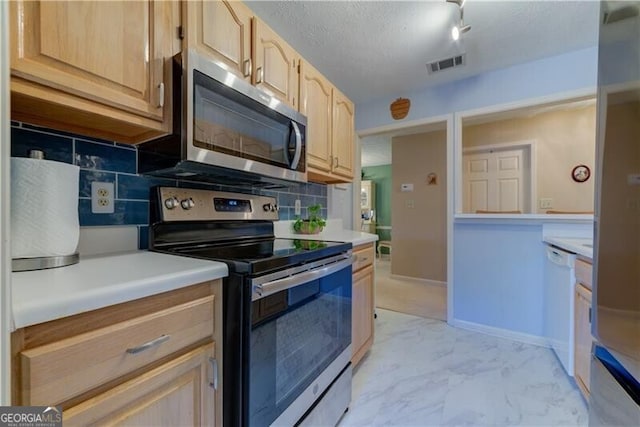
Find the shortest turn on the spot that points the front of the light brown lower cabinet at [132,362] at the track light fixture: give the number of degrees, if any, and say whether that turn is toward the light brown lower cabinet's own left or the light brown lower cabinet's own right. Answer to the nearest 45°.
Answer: approximately 45° to the light brown lower cabinet's own left

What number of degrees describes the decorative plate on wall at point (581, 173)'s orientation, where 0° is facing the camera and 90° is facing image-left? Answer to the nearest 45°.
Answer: approximately 0°

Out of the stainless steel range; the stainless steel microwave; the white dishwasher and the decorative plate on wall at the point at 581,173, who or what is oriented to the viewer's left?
the white dishwasher

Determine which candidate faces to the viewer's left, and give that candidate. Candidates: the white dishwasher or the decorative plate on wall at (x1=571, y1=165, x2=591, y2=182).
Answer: the white dishwasher

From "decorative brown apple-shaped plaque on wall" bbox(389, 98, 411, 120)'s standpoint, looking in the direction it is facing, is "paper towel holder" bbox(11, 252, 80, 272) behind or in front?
in front

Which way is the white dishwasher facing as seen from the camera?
to the viewer's left

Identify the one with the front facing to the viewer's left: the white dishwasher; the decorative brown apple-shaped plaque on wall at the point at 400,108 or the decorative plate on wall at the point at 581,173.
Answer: the white dishwasher
